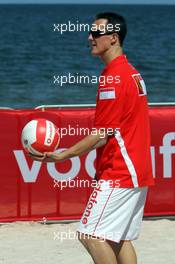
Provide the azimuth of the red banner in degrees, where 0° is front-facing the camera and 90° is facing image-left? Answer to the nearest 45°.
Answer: approximately 0°

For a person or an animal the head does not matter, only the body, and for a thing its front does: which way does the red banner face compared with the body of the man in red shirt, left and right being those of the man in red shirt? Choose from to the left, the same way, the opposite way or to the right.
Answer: to the left

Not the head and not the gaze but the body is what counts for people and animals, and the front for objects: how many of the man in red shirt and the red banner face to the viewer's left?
1

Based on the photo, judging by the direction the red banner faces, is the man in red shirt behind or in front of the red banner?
in front

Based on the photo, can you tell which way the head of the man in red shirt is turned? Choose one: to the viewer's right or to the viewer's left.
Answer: to the viewer's left

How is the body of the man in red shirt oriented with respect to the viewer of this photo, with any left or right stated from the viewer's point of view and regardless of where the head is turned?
facing to the left of the viewer

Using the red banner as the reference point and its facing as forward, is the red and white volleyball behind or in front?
in front

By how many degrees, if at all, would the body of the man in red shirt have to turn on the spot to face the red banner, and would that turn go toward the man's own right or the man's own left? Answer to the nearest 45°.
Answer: approximately 90° to the man's own right
